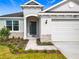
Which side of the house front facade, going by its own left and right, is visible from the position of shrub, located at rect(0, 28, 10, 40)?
right

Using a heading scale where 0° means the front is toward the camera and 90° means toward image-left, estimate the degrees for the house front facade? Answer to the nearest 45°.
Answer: approximately 0°
